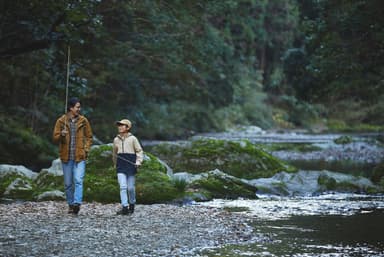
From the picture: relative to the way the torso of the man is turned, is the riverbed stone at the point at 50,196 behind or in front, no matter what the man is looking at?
behind

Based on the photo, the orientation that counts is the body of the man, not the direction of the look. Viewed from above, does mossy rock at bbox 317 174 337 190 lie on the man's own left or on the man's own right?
on the man's own left

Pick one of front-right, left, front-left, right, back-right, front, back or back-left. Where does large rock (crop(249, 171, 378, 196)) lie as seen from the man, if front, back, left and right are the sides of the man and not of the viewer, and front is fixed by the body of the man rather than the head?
back-left

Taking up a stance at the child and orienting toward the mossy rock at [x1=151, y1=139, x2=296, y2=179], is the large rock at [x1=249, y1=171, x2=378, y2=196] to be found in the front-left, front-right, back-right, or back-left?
front-right

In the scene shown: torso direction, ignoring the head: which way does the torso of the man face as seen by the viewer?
toward the camera

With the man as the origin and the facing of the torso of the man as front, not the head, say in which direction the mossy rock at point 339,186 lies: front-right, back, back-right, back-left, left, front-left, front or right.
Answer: back-left

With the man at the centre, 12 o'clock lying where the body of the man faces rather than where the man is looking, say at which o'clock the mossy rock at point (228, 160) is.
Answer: The mossy rock is roughly at 7 o'clock from the man.

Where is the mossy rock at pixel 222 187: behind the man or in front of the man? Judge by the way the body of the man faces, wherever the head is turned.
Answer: behind

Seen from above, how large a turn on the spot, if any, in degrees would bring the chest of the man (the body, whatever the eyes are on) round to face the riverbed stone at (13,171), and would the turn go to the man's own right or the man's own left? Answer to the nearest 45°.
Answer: approximately 180°

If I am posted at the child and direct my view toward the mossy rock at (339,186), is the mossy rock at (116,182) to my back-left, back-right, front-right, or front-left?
front-left

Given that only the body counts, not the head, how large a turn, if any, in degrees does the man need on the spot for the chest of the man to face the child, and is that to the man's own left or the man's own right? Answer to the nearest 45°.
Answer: approximately 90° to the man's own left

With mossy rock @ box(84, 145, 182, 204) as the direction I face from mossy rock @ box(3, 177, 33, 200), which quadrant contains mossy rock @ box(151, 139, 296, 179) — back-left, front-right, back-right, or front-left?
front-left
